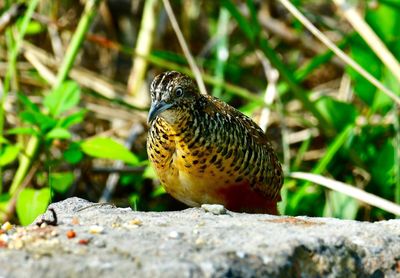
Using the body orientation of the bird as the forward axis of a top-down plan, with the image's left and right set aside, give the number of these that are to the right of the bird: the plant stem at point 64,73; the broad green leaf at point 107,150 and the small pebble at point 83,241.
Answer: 2

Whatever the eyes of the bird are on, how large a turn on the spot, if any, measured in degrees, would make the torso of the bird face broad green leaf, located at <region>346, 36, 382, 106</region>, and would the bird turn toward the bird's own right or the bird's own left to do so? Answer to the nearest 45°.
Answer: approximately 180°

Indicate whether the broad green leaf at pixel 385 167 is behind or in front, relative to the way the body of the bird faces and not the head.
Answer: behind

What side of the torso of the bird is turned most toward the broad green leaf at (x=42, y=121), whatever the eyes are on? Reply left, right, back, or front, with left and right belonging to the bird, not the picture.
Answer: right

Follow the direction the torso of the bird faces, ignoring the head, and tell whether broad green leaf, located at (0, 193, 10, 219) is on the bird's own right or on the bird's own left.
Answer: on the bird's own right

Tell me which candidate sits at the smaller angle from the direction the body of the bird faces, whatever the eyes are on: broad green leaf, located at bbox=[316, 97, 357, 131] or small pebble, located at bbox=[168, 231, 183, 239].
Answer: the small pebble

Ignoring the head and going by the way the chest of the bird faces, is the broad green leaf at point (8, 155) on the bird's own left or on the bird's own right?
on the bird's own right

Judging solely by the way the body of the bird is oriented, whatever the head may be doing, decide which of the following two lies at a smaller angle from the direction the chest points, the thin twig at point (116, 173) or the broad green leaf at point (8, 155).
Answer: the broad green leaf

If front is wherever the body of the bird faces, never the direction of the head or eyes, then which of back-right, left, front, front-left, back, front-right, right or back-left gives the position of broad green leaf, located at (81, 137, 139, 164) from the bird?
right

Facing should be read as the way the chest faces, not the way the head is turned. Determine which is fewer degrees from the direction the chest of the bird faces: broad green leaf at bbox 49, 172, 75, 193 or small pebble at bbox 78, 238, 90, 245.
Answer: the small pebble

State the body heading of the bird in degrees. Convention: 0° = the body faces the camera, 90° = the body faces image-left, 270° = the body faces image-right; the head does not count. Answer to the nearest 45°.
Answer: approximately 45°

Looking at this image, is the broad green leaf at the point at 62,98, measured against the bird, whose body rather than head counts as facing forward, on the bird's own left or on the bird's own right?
on the bird's own right

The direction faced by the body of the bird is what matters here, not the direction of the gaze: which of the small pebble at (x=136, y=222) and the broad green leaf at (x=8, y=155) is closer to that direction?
the small pebble

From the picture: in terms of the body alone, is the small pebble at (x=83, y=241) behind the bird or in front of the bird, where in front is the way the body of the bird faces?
in front
